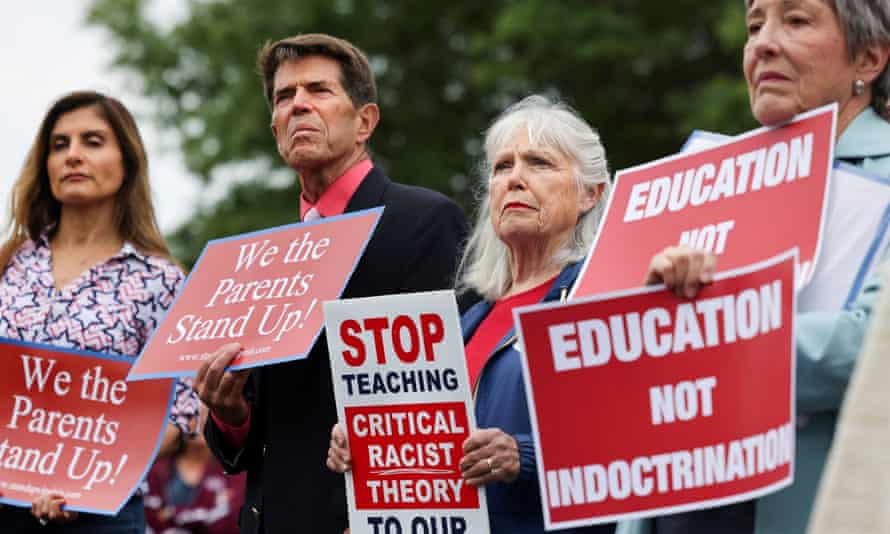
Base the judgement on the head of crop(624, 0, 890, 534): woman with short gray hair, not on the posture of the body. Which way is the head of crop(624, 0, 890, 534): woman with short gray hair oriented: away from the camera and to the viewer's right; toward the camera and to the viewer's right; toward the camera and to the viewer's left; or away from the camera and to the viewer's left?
toward the camera and to the viewer's left

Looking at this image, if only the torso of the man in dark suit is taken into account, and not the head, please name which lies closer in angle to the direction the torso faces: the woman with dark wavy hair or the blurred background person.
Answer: the woman with dark wavy hair

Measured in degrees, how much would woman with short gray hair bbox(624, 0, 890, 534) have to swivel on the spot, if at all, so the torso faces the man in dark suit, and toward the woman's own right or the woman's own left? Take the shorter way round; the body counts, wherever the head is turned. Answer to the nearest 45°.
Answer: approximately 90° to the woman's own right

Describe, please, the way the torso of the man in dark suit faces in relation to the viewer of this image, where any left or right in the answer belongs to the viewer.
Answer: facing the viewer and to the left of the viewer

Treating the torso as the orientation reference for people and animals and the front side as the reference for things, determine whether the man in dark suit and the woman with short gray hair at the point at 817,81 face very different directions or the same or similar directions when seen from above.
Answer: same or similar directions

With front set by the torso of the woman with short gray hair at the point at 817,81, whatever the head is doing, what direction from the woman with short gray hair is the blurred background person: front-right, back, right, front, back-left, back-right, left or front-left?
right

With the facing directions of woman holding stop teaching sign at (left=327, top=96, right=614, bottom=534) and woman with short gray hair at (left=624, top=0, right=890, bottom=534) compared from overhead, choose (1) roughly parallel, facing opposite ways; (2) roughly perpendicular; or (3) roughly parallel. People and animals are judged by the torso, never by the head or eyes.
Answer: roughly parallel

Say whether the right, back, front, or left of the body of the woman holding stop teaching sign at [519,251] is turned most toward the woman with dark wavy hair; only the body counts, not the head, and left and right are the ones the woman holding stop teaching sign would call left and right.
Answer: right

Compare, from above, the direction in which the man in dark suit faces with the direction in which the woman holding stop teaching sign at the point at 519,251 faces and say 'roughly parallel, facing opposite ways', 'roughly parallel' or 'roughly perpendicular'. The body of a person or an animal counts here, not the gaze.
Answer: roughly parallel

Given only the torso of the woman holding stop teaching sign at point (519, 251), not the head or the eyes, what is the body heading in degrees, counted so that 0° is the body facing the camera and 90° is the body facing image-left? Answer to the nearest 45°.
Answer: approximately 45°

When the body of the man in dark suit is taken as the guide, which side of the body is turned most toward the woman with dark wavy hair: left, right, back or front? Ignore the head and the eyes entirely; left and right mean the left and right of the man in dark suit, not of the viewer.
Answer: right

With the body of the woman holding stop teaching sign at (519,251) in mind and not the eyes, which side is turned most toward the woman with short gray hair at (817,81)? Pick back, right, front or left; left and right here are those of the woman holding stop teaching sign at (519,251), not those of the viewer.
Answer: left
